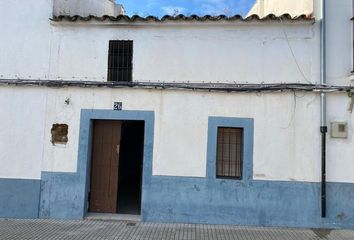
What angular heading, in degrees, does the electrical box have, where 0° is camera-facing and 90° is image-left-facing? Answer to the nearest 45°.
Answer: approximately 0°
